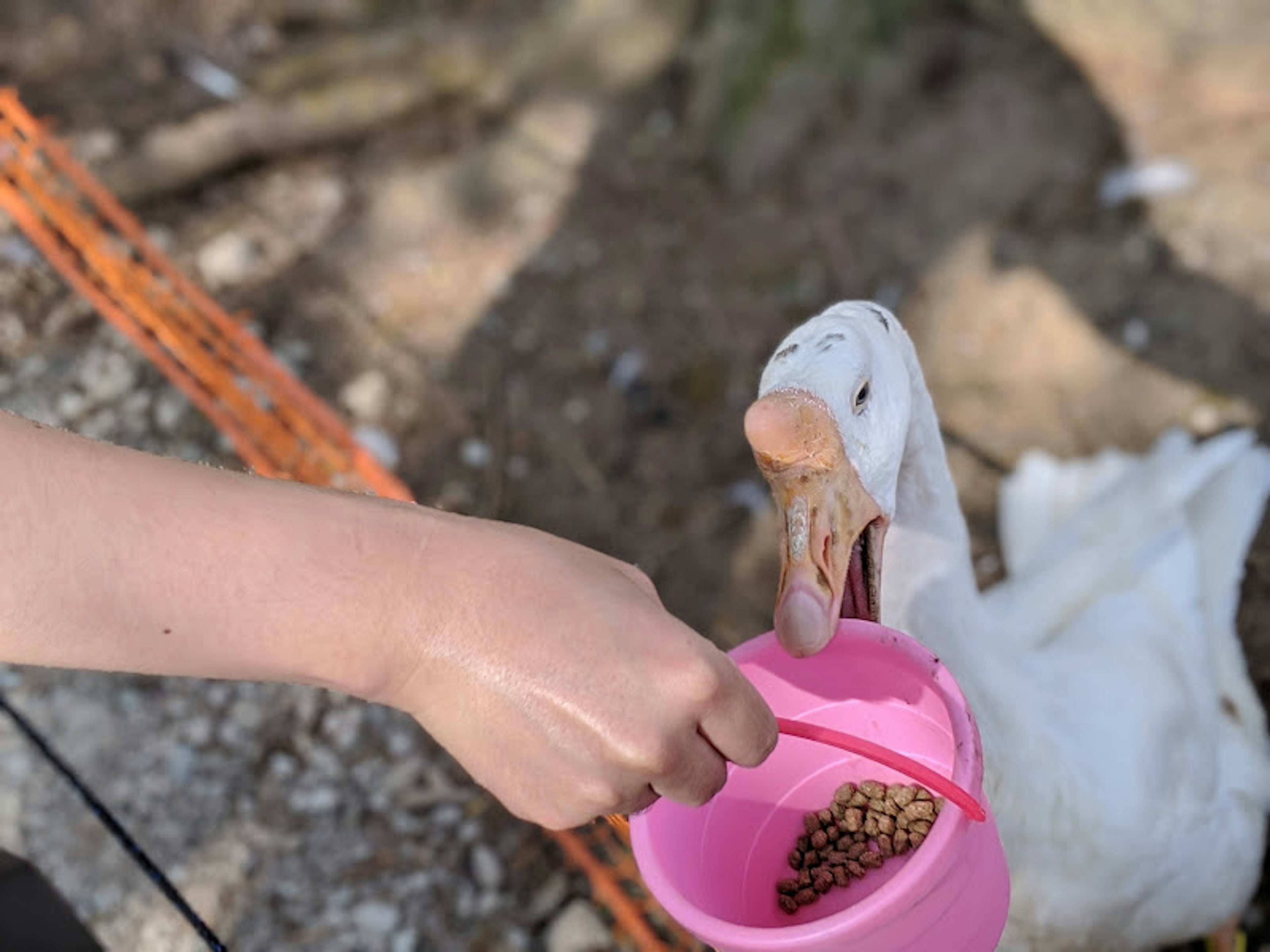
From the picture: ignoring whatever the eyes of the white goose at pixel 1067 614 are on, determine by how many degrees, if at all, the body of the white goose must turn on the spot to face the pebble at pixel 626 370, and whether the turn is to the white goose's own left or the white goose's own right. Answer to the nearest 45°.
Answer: approximately 90° to the white goose's own right

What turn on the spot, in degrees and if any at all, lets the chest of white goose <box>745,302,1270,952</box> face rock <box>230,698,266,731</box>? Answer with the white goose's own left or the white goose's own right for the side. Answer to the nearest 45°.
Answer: approximately 45° to the white goose's own right

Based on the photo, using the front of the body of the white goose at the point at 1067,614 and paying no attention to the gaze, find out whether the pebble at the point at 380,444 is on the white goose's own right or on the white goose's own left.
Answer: on the white goose's own right

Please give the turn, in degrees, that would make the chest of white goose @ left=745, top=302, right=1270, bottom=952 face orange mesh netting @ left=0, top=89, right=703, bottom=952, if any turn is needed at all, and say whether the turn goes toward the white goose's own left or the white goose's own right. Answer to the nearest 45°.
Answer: approximately 45° to the white goose's own right

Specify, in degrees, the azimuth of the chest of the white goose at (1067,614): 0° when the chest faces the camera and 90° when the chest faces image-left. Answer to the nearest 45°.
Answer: approximately 45°

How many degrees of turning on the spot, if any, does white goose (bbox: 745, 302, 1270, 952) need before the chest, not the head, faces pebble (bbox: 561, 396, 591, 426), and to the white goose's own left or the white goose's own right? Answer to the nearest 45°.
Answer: approximately 90° to the white goose's own right

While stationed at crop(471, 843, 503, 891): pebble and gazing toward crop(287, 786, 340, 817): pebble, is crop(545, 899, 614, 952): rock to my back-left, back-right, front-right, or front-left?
back-left
